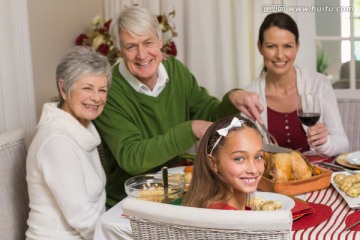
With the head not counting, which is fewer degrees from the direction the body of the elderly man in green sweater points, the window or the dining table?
the dining table

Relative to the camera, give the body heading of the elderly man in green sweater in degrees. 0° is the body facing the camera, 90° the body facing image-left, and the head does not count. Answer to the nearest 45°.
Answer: approximately 315°

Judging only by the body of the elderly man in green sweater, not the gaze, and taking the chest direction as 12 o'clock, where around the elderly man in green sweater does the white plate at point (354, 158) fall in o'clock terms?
The white plate is roughly at 11 o'clock from the elderly man in green sweater.

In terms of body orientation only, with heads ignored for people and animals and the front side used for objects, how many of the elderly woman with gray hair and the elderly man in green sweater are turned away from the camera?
0

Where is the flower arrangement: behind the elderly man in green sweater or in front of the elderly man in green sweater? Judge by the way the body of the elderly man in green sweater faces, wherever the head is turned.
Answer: behind
